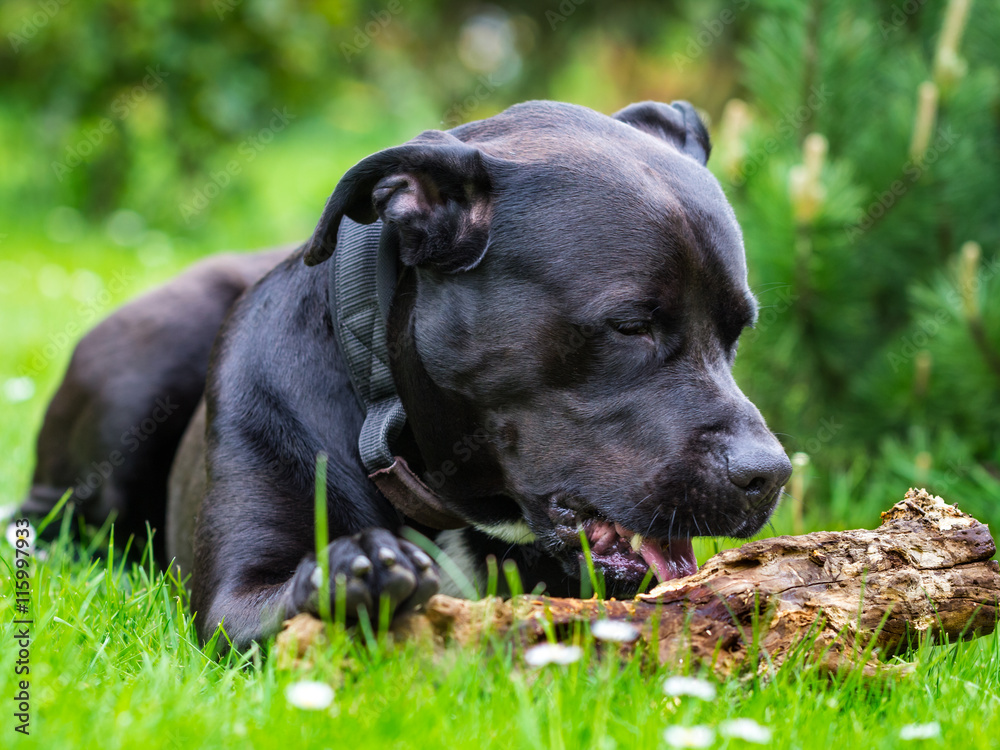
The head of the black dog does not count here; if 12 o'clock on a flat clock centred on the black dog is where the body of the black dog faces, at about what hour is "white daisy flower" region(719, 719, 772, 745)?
The white daisy flower is roughly at 1 o'clock from the black dog.

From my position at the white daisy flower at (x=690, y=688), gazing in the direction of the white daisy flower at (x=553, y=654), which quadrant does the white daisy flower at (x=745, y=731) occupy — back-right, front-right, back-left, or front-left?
back-left

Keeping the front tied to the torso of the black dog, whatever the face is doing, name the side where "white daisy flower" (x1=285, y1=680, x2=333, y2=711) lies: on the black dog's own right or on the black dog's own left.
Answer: on the black dog's own right

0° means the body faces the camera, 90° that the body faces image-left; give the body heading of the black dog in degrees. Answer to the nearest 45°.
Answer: approximately 315°

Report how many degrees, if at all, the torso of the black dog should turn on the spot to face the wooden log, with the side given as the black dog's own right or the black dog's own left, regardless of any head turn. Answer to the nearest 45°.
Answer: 0° — it already faces it

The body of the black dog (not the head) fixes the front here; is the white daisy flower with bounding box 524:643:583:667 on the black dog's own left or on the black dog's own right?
on the black dog's own right
